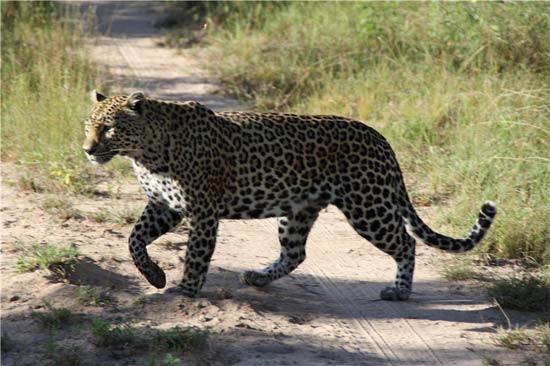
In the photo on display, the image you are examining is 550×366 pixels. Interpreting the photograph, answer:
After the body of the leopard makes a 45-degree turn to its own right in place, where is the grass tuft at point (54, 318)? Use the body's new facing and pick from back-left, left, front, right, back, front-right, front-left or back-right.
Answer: left

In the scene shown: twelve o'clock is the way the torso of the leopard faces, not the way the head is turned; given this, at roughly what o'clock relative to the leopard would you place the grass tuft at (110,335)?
The grass tuft is roughly at 10 o'clock from the leopard.

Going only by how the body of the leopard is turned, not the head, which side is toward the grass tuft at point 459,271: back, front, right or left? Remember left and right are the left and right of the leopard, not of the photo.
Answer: back

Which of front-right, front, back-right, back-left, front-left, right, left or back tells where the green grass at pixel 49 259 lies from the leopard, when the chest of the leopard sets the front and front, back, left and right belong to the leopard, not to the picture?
front

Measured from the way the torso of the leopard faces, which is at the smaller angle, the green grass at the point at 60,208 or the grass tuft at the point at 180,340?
the green grass

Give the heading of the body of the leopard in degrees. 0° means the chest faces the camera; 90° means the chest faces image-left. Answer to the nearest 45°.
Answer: approximately 90°

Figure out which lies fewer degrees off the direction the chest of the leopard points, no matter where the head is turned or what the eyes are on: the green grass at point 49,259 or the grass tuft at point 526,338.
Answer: the green grass

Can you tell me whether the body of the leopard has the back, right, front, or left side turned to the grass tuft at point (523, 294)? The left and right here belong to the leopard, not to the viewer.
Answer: back

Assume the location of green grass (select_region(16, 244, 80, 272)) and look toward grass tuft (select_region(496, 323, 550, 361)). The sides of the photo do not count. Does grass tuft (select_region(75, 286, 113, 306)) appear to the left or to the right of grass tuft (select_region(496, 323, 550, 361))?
right

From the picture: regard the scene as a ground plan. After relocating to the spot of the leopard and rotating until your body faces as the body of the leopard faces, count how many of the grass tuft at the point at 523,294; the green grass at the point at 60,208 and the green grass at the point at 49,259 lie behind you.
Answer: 1

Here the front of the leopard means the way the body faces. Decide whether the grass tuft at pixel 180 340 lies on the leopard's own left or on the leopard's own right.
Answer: on the leopard's own left
